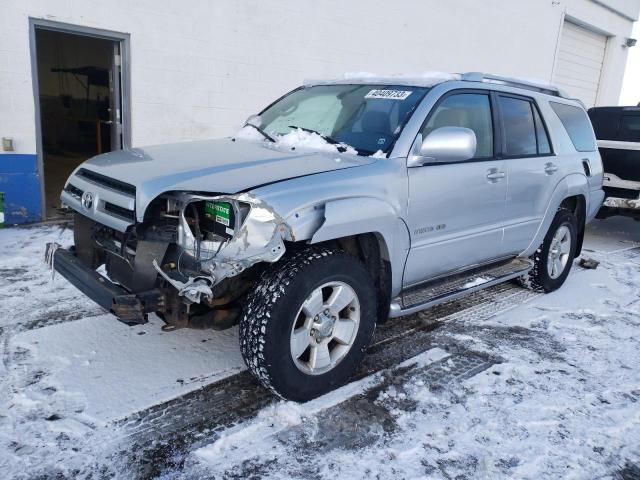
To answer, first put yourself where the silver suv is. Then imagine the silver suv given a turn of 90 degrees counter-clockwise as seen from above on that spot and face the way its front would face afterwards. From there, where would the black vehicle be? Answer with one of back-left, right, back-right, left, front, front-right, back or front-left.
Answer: left

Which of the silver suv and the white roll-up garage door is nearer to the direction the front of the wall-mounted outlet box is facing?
the silver suv

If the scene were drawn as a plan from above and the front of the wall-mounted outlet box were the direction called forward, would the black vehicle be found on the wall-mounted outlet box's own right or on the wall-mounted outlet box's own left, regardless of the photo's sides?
on the wall-mounted outlet box's own left

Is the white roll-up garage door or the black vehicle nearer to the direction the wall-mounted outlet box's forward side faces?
the black vehicle

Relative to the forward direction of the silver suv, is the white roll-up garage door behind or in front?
behind

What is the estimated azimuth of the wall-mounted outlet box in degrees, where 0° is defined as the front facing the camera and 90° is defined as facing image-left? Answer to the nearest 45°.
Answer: approximately 0°

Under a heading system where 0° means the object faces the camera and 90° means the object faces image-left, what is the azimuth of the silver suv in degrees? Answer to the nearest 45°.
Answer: approximately 45°

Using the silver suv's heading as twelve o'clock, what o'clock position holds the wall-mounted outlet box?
The wall-mounted outlet box is roughly at 3 o'clock from the silver suv.

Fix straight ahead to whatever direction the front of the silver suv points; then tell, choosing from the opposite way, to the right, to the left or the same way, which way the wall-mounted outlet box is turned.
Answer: to the left

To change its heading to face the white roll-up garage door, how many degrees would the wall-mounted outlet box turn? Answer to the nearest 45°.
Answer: approximately 90° to its left
